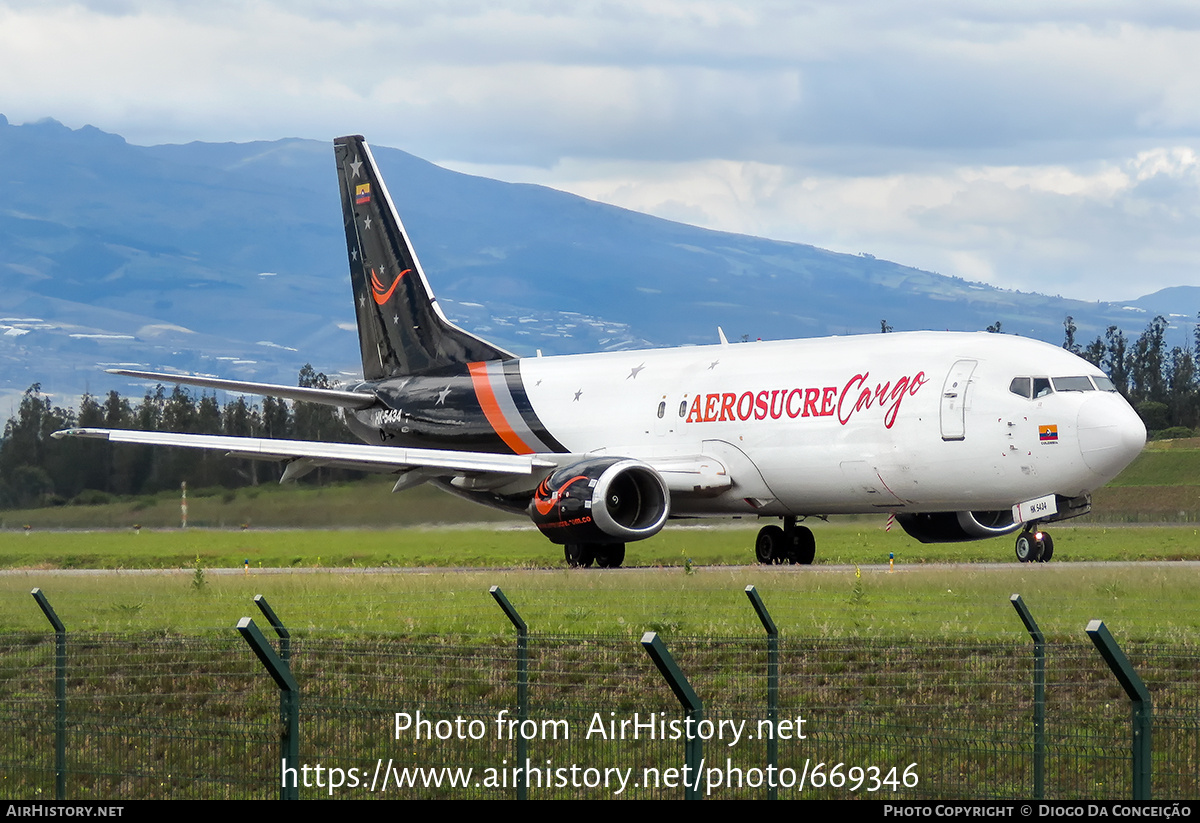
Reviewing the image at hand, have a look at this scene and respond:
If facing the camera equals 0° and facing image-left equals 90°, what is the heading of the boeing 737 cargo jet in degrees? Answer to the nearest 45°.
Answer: approximately 315°

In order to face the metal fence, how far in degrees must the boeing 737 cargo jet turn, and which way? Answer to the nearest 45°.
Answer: approximately 45° to its right
